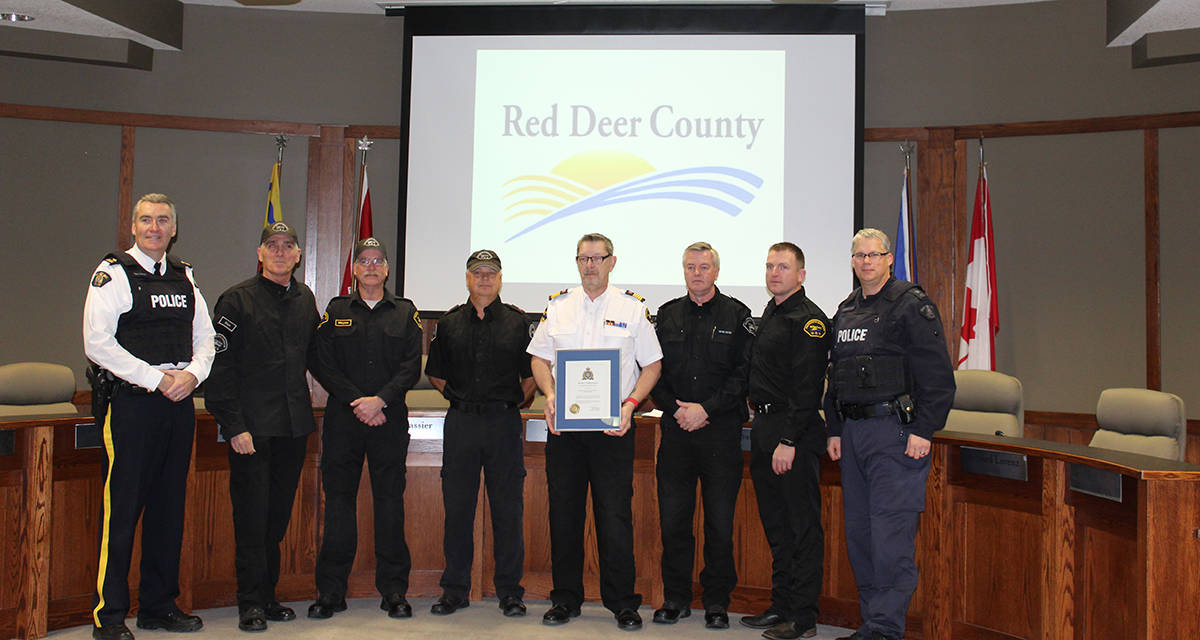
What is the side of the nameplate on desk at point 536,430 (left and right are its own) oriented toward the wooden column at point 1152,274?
left

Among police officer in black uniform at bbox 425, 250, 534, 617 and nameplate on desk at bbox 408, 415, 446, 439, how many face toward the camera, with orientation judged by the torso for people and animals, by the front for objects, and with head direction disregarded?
2

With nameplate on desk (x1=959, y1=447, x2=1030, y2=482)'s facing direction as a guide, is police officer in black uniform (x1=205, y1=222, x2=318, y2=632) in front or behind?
in front

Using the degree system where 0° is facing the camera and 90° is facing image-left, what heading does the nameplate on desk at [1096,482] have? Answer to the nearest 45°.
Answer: approximately 45°

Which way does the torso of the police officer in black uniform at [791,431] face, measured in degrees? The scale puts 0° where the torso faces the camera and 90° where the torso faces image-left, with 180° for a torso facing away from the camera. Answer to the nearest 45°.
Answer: approximately 45°

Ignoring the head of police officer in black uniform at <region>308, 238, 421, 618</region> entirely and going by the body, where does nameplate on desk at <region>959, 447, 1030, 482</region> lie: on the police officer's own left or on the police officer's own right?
on the police officer's own left

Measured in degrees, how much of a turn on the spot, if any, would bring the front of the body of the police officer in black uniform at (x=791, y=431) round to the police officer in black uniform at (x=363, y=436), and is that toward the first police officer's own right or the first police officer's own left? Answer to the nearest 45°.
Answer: approximately 45° to the first police officer's own right
